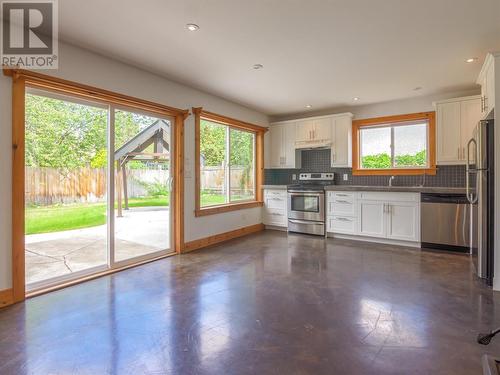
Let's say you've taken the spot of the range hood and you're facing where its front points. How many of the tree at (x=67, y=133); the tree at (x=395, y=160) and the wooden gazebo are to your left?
1

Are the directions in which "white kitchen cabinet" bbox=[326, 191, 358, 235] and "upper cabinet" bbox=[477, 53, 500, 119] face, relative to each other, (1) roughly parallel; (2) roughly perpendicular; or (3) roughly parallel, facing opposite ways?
roughly perpendicular

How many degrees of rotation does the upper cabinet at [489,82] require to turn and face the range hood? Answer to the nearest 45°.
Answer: approximately 45° to its right

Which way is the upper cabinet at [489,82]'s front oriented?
to the viewer's left

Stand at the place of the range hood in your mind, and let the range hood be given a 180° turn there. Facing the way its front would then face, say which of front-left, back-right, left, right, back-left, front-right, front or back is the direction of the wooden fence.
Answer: back-left

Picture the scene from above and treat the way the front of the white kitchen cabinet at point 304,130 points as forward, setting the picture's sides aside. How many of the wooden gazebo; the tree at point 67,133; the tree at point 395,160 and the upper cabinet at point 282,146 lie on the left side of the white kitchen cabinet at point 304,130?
1

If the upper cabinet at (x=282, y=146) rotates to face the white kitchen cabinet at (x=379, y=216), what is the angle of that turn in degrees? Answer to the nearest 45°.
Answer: approximately 45° to its left
